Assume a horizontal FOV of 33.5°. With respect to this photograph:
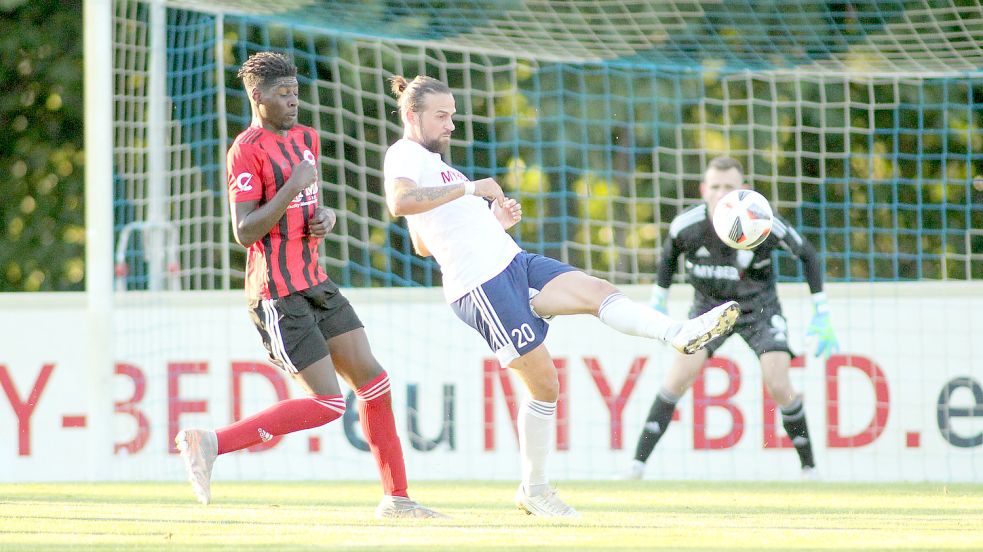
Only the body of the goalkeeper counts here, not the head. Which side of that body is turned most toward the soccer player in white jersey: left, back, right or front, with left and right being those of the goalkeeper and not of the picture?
front

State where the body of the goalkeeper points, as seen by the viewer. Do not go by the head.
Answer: toward the camera

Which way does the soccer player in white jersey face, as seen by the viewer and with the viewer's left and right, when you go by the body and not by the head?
facing the viewer and to the right of the viewer

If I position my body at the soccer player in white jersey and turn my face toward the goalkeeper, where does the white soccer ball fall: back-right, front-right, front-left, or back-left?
front-right

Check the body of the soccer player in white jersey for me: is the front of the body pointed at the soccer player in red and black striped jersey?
no

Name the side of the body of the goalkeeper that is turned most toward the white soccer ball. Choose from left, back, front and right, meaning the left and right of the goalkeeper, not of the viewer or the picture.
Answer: front

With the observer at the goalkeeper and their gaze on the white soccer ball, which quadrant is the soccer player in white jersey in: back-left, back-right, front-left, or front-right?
front-right

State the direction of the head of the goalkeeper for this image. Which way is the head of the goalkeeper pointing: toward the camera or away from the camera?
toward the camera

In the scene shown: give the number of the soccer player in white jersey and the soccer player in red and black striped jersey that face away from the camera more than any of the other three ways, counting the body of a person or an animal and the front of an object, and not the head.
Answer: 0

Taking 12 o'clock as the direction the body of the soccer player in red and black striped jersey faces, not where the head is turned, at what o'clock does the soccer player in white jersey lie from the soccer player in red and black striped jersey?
The soccer player in white jersey is roughly at 11 o'clock from the soccer player in red and black striped jersey.

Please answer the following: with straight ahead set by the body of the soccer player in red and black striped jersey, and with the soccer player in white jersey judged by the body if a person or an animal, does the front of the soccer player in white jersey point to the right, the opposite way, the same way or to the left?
the same way

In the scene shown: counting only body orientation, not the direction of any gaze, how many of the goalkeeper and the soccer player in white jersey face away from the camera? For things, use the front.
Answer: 0

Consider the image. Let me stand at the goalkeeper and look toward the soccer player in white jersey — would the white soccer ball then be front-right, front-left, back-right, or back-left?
front-left

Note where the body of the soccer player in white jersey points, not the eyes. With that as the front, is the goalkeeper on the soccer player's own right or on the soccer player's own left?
on the soccer player's own left
